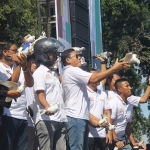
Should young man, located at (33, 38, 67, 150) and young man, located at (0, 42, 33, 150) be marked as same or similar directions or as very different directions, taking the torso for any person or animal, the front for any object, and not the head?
same or similar directions

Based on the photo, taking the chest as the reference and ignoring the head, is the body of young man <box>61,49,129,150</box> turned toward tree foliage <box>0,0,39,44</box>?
no

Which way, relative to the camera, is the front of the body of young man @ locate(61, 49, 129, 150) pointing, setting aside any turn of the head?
to the viewer's right

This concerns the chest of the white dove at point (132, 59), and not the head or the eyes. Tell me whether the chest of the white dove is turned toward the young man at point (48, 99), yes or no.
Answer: no

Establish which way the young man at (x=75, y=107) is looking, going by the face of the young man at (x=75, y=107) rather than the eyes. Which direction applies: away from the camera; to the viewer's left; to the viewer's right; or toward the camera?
to the viewer's right

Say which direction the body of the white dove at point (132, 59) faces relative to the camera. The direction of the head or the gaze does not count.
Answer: to the viewer's right

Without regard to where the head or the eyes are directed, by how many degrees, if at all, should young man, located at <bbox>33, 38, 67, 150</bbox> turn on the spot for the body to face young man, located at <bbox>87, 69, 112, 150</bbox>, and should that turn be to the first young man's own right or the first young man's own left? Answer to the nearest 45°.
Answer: approximately 90° to the first young man's own left

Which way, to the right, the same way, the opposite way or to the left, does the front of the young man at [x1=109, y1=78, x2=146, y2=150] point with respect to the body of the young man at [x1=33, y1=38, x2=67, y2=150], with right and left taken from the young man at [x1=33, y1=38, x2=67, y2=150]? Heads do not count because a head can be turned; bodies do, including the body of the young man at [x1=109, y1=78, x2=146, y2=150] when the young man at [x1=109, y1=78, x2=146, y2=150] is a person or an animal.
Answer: the same way

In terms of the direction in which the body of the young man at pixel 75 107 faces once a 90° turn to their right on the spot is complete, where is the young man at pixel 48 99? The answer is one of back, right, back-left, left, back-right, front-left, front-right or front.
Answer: front-right

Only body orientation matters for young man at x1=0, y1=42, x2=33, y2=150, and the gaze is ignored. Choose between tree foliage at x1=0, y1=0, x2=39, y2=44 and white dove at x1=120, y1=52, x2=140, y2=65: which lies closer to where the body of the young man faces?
the white dove

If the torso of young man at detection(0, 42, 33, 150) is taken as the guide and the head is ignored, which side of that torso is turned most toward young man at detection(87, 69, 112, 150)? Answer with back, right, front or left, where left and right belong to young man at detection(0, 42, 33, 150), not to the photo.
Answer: left

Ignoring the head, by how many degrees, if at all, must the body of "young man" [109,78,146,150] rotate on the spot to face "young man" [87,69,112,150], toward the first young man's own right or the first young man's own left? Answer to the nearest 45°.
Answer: approximately 90° to the first young man's own right

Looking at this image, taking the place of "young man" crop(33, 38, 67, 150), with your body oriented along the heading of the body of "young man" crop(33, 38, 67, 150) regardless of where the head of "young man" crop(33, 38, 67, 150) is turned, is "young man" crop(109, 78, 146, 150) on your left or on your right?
on your left
